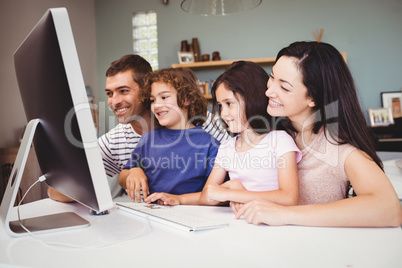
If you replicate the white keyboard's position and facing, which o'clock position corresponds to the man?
The man is roughly at 10 o'clock from the white keyboard.

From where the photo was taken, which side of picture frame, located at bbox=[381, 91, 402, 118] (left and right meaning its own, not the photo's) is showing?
front

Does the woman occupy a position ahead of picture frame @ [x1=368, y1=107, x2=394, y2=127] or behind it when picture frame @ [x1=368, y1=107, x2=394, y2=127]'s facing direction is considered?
ahead

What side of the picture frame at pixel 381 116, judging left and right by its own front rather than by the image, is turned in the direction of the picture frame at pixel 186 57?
right

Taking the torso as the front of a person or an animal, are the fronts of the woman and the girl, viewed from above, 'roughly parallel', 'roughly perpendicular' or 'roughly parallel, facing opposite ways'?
roughly parallel

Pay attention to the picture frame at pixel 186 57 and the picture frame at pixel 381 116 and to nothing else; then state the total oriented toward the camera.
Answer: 2

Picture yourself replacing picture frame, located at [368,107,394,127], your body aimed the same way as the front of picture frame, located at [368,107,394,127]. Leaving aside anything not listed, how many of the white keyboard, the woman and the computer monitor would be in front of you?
3

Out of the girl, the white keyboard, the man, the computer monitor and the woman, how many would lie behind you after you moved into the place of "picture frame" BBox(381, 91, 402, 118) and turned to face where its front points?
0

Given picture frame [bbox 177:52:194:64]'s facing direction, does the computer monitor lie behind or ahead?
ahead

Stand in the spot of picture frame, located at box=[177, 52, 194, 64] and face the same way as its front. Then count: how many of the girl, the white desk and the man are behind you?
0

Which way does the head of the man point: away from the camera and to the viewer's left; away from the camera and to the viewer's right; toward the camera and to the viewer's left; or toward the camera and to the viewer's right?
toward the camera and to the viewer's left

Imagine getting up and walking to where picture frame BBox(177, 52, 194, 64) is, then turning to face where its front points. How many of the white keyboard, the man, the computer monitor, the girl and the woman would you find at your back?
0

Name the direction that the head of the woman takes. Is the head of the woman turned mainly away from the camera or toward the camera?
toward the camera

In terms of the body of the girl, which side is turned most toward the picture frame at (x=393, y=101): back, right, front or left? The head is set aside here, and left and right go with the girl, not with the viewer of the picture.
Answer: back

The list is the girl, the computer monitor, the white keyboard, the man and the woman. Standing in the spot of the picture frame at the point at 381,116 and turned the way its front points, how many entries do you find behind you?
0

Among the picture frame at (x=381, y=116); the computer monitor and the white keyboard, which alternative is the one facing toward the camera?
the picture frame
